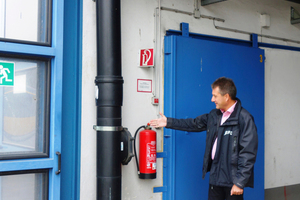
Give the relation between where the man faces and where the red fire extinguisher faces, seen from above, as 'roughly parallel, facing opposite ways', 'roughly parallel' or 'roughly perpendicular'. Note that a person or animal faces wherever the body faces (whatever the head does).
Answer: roughly perpendicular

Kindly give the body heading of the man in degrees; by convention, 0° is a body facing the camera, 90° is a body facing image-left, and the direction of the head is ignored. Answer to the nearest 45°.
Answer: approximately 45°

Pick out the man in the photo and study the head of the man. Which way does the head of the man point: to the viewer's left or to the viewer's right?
to the viewer's left

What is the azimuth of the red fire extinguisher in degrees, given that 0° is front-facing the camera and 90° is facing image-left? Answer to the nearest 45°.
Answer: approximately 315°

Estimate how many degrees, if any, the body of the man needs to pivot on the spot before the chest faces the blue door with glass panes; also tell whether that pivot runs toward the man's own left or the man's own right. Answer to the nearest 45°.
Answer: approximately 45° to the man's own right

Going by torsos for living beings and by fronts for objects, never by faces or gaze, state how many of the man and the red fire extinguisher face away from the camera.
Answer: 0

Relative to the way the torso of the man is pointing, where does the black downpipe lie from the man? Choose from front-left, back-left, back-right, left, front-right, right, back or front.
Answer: front-right

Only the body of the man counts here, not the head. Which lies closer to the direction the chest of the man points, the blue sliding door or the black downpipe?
the black downpipe

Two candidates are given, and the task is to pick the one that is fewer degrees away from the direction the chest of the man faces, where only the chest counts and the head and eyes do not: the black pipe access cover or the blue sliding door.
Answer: the black pipe access cover

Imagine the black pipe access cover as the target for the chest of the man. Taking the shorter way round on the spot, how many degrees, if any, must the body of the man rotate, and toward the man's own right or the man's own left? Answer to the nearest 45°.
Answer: approximately 45° to the man's own right
